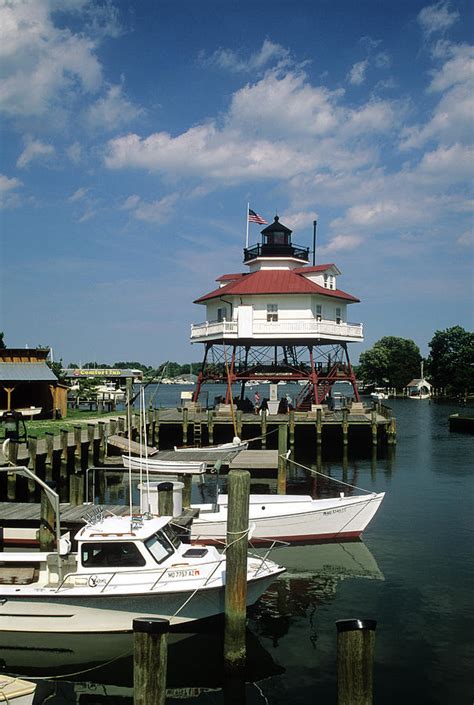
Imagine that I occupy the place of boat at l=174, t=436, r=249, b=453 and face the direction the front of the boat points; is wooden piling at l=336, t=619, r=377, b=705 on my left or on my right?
on my right

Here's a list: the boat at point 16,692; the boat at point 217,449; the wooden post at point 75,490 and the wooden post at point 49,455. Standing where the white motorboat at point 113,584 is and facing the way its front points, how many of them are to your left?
3

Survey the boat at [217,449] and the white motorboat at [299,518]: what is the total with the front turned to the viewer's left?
0

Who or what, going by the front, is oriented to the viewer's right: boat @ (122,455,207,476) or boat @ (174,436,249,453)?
boat @ (174,436,249,453)

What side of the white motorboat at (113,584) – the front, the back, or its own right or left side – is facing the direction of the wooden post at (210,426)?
left

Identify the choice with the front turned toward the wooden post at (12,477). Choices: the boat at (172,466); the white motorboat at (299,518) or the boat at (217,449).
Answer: the boat at (172,466)

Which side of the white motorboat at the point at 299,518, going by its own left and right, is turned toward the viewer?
right

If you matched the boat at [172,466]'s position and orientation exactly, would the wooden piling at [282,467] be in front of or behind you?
behind

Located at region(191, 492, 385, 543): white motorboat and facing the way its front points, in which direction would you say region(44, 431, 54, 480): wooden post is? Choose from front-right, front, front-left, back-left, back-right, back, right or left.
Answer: back-left

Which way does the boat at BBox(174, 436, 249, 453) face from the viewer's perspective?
to the viewer's right

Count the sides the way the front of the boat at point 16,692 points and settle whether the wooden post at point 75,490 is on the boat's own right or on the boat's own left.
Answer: on the boat's own left

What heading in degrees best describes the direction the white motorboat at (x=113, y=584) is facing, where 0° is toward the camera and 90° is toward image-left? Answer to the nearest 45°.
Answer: approximately 270°

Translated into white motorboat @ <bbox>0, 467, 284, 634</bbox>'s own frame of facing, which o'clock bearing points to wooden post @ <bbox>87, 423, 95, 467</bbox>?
The wooden post is roughly at 9 o'clock from the white motorboat.
